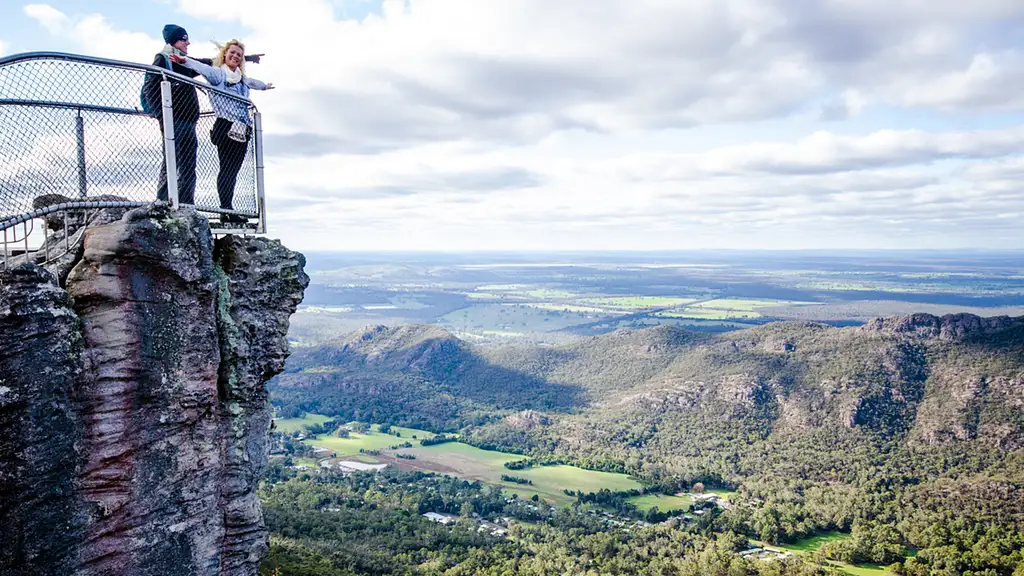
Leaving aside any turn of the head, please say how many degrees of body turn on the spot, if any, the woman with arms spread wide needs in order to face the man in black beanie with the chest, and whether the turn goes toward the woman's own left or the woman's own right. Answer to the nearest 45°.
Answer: approximately 90° to the woman's own right

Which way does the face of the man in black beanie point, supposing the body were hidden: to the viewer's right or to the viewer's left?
to the viewer's right

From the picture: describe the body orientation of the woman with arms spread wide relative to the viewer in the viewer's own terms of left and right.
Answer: facing the viewer and to the right of the viewer
